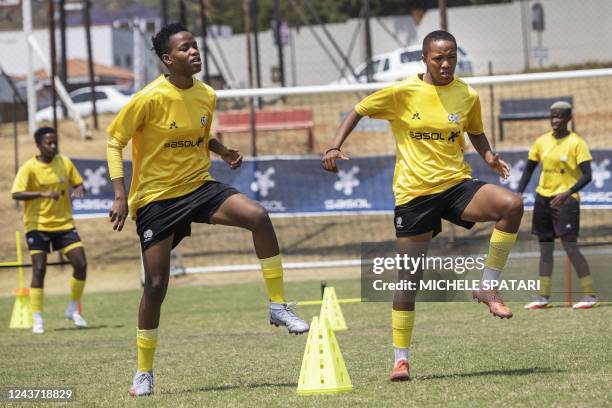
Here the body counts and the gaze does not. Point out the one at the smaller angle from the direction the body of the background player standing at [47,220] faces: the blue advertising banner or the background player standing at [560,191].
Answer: the background player standing

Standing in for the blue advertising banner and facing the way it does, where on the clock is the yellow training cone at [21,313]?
The yellow training cone is roughly at 1 o'clock from the blue advertising banner.

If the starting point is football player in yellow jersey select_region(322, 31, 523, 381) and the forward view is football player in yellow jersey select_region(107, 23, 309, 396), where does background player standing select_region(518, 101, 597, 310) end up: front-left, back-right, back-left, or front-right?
back-right

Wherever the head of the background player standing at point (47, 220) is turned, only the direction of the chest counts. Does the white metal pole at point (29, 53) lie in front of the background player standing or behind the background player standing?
behind

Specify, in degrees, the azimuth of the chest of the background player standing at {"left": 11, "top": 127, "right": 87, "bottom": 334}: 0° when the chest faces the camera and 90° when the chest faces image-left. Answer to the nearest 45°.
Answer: approximately 315°

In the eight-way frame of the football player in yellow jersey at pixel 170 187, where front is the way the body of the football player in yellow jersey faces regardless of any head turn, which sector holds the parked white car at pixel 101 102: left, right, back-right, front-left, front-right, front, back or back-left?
back-left
